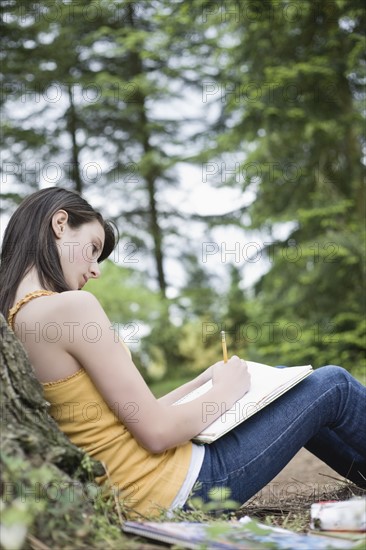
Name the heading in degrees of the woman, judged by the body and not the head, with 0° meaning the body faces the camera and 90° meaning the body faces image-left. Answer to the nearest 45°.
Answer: approximately 270°

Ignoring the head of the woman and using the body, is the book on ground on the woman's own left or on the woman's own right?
on the woman's own right

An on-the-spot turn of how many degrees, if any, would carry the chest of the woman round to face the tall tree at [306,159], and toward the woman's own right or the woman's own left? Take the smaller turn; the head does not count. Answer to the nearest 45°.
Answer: approximately 90° to the woman's own left

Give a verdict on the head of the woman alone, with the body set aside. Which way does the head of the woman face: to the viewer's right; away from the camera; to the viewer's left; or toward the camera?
to the viewer's right
